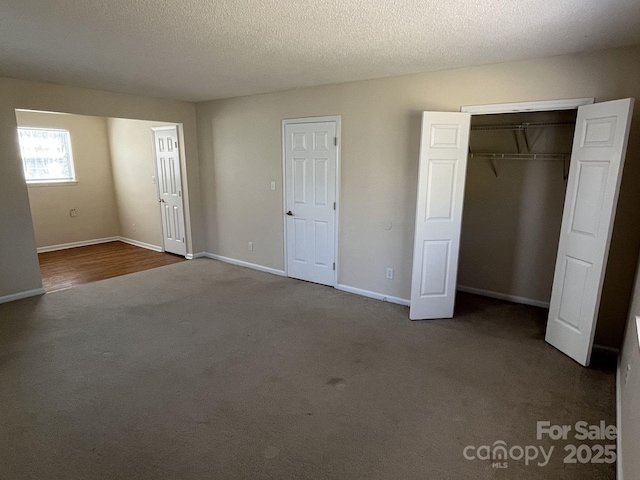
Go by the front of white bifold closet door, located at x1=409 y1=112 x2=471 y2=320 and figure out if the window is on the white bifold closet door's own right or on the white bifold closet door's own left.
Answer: on the white bifold closet door's own right

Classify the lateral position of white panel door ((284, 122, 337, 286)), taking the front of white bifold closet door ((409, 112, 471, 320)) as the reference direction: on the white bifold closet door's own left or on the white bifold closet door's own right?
on the white bifold closet door's own right

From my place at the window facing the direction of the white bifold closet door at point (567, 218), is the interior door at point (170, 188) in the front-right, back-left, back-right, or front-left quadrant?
front-left

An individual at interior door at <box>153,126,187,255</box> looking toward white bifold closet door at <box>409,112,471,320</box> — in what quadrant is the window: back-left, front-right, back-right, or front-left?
back-right

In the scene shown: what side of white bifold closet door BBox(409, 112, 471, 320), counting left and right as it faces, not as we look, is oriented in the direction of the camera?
front

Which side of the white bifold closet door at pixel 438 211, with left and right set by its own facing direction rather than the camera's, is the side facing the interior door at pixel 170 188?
right
